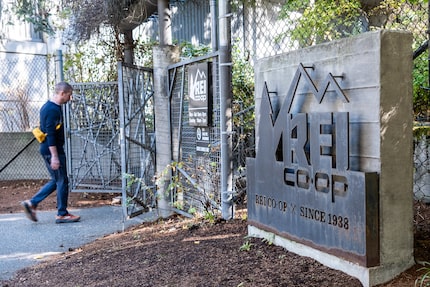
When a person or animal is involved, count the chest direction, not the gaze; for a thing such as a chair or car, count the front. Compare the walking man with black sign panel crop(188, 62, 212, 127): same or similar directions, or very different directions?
very different directions

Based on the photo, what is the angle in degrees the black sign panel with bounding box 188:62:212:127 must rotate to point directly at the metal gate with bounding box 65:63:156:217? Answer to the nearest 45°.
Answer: approximately 90° to its right

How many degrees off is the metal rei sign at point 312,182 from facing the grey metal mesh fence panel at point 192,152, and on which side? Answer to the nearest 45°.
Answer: approximately 90° to its right

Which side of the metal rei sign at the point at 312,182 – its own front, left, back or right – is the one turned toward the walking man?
right

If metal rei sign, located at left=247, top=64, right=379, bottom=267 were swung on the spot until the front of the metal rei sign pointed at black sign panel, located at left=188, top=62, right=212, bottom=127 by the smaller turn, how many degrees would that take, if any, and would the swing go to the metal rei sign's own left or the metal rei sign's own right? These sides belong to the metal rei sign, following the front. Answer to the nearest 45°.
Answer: approximately 90° to the metal rei sign's own right

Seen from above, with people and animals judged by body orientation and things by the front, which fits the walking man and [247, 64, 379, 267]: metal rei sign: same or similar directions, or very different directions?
very different directions

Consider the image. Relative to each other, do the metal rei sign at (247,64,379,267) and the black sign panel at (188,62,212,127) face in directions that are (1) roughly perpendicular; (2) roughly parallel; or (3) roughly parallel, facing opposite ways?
roughly parallel

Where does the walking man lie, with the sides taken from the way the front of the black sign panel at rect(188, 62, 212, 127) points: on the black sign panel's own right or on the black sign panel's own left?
on the black sign panel's own right

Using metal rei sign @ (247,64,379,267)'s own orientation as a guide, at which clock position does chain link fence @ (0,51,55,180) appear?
The chain link fence is roughly at 3 o'clock from the metal rei sign.

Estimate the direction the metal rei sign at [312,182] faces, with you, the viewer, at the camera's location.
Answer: facing the viewer and to the left of the viewer

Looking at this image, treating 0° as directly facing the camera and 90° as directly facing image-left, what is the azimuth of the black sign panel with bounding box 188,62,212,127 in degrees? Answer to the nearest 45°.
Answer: approximately 45°

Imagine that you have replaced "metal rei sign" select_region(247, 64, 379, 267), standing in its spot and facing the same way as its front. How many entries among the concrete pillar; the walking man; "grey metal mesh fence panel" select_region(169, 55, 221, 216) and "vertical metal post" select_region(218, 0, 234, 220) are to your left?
0
